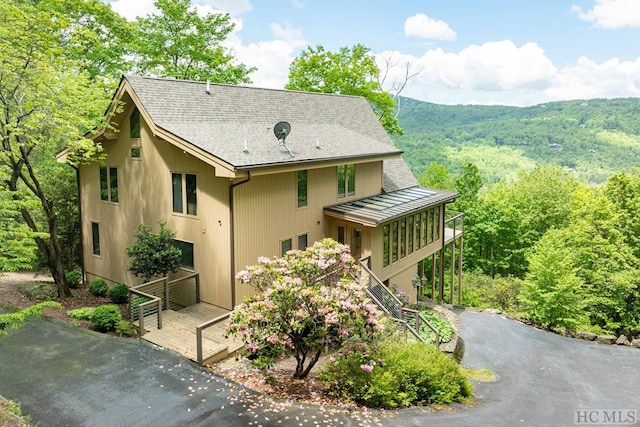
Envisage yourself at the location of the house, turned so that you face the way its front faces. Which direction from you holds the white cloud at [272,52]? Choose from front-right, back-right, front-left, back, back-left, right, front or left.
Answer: back-left

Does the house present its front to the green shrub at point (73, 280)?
no

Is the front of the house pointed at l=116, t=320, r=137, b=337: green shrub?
no

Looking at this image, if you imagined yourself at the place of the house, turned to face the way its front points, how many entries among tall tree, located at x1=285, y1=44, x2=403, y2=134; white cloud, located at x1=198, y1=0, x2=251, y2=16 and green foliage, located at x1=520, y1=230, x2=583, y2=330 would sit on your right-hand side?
0

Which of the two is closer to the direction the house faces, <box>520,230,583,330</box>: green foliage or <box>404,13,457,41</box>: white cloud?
the green foliage

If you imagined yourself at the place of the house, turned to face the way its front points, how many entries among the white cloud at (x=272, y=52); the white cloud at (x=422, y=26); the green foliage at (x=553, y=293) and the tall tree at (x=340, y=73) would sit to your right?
0

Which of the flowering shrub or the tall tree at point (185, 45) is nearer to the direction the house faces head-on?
the flowering shrub

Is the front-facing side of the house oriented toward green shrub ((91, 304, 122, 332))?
no

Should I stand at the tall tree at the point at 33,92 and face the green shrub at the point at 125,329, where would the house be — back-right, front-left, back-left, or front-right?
front-left

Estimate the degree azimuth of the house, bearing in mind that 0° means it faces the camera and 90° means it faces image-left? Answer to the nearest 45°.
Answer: approximately 315°

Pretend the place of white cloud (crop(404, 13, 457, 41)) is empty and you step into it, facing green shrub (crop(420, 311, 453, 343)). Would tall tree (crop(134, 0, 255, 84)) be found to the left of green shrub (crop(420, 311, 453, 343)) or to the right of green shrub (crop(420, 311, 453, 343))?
right

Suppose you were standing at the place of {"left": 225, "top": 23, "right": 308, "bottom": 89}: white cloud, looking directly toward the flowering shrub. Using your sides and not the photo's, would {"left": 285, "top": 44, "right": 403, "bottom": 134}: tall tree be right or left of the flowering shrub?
left

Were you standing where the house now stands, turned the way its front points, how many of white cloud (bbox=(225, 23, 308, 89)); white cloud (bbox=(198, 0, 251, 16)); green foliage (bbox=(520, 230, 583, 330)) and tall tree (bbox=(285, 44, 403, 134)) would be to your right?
0

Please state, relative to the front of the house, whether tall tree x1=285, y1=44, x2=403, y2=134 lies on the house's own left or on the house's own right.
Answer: on the house's own left

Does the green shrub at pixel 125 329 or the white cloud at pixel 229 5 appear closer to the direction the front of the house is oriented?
the green shrub

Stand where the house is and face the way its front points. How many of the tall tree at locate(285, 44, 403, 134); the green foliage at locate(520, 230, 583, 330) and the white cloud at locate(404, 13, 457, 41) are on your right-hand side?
0

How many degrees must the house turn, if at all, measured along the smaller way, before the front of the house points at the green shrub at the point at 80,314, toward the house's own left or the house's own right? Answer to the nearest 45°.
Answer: approximately 90° to the house's own right

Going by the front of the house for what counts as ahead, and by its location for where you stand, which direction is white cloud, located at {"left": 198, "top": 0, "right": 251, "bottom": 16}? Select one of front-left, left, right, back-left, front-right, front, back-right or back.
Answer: back-left
